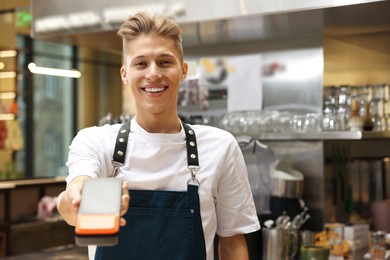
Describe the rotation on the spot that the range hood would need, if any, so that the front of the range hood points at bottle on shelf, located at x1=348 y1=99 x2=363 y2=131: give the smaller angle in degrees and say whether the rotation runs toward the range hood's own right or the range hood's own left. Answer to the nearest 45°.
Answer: approximately 135° to the range hood's own left

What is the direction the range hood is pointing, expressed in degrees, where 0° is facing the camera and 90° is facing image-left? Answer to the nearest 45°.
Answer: approximately 45°

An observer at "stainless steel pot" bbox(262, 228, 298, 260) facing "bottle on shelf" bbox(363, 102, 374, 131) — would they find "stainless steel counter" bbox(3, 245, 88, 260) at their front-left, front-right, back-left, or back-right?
back-left
